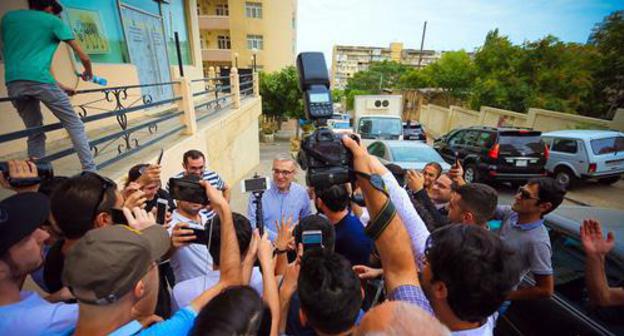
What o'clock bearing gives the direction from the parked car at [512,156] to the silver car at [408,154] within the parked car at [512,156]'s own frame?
The silver car is roughly at 9 o'clock from the parked car.

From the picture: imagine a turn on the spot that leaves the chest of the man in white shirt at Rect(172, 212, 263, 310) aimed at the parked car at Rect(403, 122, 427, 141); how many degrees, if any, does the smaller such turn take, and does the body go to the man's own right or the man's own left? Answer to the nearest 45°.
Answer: approximately 45° to the man's own right

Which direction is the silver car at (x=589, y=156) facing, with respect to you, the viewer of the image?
facing away from the viewer and to the left of the viewer

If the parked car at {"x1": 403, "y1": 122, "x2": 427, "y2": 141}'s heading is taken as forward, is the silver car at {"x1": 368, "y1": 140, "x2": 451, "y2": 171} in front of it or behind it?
in front

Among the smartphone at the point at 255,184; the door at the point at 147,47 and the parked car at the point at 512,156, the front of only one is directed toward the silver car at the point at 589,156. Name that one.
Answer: the door

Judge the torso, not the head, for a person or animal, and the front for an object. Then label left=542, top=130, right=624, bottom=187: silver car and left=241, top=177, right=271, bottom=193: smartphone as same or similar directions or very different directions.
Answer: very different directions

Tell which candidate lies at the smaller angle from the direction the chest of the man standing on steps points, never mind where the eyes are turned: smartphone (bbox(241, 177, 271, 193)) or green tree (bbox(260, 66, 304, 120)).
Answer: the green tree

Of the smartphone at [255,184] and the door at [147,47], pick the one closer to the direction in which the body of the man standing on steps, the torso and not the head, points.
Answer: the door

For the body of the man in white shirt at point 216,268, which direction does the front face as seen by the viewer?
away from the camera

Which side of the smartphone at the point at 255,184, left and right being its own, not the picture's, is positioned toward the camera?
front

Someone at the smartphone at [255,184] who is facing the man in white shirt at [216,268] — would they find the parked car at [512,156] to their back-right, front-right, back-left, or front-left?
back-left
